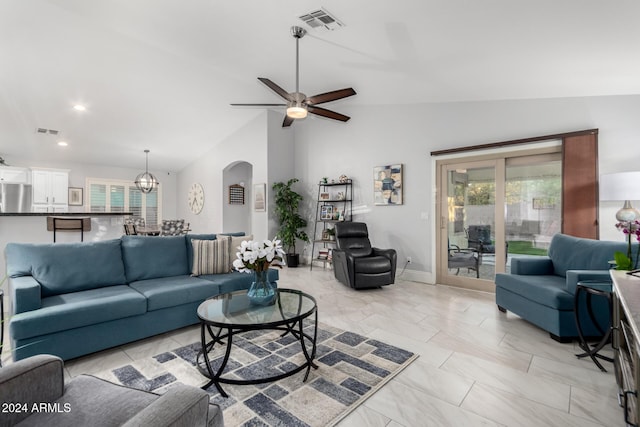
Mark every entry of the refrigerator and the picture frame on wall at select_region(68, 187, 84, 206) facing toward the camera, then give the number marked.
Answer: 2

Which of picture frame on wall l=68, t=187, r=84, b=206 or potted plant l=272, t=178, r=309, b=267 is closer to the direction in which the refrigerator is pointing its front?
the potted plant

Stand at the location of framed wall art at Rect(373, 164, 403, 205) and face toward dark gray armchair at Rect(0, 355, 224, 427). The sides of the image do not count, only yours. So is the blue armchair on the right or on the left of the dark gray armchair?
left

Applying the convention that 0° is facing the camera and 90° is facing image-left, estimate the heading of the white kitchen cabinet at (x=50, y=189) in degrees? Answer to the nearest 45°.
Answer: approximately 0°

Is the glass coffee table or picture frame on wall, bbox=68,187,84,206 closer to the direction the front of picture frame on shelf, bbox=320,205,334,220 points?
the glass coffee table

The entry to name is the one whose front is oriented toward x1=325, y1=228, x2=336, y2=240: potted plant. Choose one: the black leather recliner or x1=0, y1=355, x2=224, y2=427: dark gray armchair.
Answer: the dark gray armchair

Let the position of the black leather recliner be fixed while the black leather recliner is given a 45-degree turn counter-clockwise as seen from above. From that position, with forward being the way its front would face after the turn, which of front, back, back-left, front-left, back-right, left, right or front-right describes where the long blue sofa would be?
back-right
